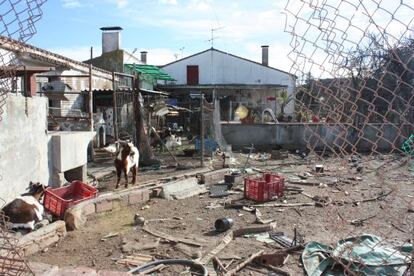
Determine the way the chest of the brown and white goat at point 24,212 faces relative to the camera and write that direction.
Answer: to the viewer's right

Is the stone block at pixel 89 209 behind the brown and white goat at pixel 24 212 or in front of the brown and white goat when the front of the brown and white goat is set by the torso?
in front

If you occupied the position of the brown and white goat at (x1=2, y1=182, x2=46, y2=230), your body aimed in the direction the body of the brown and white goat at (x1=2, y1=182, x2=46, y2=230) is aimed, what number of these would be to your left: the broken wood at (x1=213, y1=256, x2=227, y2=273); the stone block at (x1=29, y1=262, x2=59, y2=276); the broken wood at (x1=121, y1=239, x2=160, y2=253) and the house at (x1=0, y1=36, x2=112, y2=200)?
1

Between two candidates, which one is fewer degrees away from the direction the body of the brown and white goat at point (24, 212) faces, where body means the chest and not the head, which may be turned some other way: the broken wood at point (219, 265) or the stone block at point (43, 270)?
the broken wood

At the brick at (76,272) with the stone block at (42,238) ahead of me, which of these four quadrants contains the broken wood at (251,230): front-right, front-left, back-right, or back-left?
front-right

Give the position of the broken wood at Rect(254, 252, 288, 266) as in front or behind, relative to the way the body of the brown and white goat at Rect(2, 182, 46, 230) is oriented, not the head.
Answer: in front

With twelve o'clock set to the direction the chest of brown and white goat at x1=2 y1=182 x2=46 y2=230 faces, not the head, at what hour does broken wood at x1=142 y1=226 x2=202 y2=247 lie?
The broken wood is roughly at 1 o'clock from the brown and white goat.

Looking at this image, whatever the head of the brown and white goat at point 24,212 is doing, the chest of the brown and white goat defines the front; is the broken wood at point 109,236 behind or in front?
in front

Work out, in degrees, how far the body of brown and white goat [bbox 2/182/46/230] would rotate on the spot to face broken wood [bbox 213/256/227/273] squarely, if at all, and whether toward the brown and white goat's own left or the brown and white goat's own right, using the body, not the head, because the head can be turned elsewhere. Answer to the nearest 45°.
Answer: approximately 45° to the brown and white goat's own right

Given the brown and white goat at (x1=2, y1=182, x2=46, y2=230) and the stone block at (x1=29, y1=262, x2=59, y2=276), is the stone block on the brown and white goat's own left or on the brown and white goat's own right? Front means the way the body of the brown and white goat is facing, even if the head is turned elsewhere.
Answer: on the brown and white goat's own right

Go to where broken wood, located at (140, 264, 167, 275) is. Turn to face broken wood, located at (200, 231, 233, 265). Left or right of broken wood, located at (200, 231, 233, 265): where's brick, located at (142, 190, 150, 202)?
left

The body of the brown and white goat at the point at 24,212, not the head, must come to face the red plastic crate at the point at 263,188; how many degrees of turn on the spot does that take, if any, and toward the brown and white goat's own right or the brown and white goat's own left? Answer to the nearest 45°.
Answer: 0° — it already faces it

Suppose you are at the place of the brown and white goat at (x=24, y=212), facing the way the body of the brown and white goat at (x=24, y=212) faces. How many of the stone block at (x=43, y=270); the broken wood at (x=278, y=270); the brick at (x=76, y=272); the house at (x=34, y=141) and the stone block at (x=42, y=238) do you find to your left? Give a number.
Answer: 1

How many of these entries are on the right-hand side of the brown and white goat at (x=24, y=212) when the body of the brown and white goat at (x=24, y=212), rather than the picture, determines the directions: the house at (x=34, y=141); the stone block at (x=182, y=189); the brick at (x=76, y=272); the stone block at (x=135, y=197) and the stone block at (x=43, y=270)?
2

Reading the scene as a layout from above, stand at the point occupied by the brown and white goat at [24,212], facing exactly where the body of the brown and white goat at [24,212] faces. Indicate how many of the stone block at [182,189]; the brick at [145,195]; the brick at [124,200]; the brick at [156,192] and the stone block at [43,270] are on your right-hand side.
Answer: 1

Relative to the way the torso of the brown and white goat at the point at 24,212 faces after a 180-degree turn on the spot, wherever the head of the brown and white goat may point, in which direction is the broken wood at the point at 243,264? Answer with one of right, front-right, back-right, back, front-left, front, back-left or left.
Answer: back-left

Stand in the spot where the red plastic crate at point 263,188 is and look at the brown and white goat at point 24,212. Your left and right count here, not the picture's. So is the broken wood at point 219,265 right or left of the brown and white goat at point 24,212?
left

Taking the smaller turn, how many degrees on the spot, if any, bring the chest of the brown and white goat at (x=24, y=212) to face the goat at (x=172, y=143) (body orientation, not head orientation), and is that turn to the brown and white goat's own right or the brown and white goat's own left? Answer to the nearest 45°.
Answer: approximately 45° to the brown and white goat's own left
